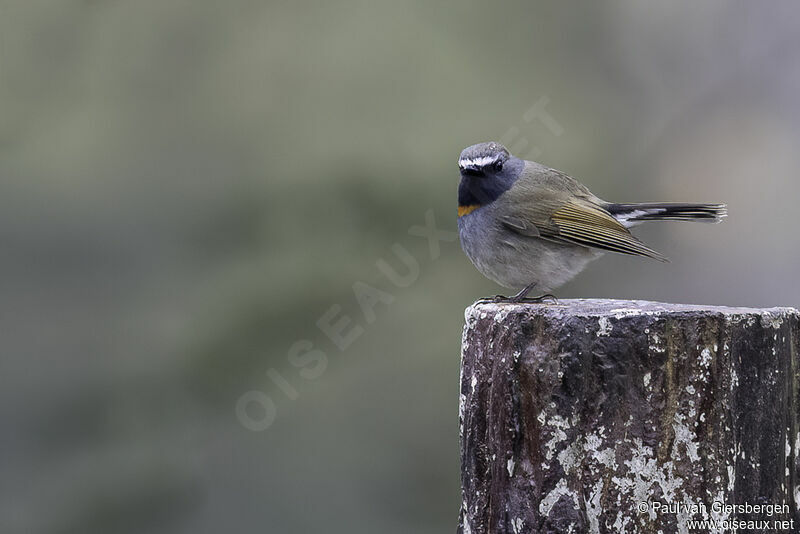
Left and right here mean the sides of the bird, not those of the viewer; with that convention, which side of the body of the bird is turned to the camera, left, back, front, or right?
left
